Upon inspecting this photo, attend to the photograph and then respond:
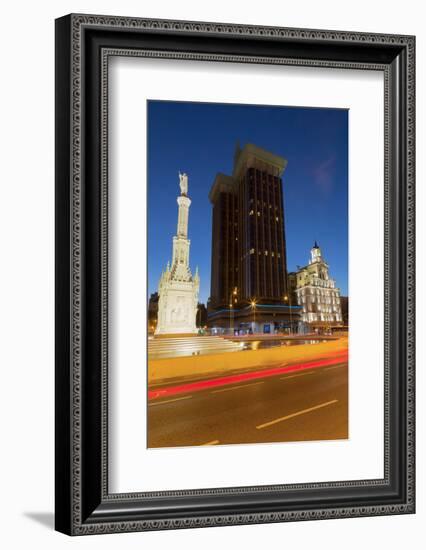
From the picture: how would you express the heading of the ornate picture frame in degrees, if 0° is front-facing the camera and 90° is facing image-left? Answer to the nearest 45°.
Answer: approximately 315°
